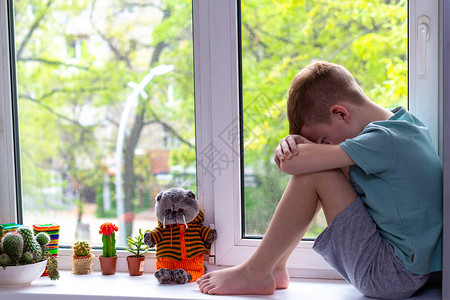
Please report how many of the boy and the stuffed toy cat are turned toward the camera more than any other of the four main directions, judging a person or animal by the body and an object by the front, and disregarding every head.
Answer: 1

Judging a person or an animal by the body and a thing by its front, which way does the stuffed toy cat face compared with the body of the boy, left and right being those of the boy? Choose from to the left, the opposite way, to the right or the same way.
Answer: to the left

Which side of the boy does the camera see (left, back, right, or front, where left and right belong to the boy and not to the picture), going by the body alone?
left

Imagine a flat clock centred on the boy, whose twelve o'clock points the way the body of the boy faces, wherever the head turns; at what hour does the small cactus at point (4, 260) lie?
The small cactus is roughly at 12 o'clock from the boy.

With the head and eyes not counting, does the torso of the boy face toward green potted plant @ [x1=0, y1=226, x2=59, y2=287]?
yes

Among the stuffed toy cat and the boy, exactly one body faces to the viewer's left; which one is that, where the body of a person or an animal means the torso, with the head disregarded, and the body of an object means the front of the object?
the boy

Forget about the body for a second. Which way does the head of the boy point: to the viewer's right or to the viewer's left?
to the viewer's left
